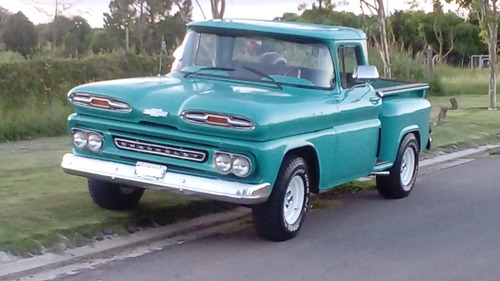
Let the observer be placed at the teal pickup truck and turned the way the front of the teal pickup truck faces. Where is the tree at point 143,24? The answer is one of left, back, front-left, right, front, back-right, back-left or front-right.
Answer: back-right

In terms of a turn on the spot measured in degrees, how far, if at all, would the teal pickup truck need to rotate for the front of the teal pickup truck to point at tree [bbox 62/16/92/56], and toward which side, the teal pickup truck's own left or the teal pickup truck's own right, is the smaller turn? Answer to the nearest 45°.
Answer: approximately 135° to the teal pickup truck's own right

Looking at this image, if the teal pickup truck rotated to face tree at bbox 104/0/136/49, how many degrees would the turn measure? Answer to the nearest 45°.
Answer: approximately 135° to its right

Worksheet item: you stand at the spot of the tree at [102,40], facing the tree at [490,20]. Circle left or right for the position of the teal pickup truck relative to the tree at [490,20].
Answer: right

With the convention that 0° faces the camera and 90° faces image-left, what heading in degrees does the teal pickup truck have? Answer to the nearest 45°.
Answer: approximately 45°

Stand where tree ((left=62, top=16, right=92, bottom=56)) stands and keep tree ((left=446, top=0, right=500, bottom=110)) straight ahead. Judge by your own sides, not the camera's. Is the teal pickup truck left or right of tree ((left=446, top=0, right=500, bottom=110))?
right

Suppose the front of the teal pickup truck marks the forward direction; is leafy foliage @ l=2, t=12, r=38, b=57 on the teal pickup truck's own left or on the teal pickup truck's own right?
on the teal pickup truck's own right

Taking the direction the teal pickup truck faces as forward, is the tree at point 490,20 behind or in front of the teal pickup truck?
behind
